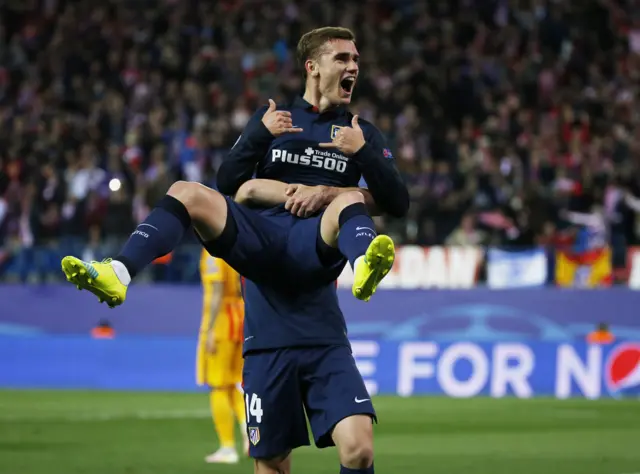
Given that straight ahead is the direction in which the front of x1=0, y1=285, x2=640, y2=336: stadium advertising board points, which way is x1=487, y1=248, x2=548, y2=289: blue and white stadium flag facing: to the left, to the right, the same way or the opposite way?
the same way

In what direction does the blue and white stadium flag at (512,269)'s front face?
toward the camera

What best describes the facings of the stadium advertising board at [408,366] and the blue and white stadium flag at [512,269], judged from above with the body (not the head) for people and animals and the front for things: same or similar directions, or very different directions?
same or similar directions

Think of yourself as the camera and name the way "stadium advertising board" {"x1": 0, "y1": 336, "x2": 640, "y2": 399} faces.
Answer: facing the viewer

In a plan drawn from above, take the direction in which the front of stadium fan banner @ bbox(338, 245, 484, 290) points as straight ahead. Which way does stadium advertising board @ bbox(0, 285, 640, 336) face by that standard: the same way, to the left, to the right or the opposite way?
the same way

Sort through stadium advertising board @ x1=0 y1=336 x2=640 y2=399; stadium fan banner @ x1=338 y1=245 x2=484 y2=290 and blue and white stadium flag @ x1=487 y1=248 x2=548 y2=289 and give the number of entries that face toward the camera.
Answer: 3

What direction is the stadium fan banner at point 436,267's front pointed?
toward the camera

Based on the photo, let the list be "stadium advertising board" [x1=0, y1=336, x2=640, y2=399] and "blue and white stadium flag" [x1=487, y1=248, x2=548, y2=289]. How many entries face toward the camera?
2

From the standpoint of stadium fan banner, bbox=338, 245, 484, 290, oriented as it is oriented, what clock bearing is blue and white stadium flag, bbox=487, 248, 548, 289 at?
blue and white stadium flag, bbox=487, 248, 548, 289 is roughly at 9 o'clock from stadium fan banner, bbox=338, 245, 484, 290.
